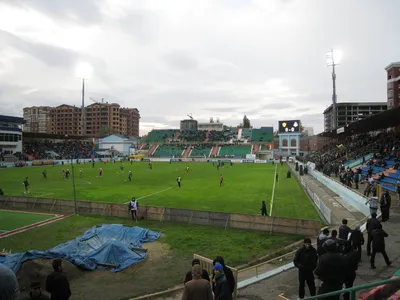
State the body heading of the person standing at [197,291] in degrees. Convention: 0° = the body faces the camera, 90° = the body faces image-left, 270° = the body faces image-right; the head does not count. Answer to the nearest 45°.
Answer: approximately 180°

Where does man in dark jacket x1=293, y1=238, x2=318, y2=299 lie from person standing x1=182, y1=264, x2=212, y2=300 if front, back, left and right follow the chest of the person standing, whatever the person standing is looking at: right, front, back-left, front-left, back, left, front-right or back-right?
front-right

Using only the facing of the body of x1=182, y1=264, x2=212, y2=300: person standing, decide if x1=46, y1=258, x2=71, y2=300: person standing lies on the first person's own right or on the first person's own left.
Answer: on the first person's own left

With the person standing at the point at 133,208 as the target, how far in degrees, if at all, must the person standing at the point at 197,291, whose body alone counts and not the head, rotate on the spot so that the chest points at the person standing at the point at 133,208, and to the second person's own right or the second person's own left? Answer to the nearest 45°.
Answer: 0° — they already face them
